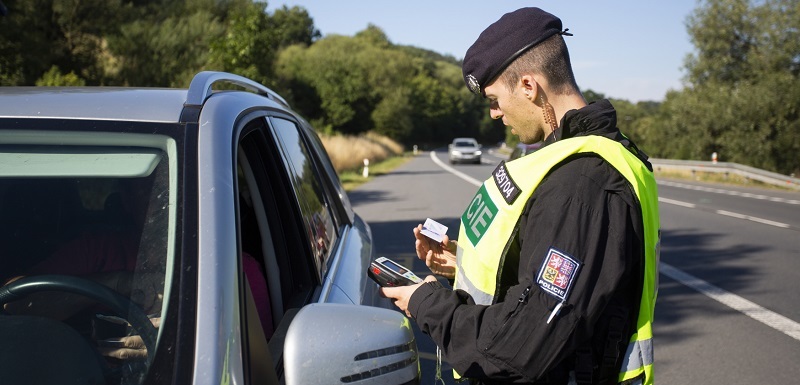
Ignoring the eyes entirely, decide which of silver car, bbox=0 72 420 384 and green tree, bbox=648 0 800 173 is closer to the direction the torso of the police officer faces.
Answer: the silver car

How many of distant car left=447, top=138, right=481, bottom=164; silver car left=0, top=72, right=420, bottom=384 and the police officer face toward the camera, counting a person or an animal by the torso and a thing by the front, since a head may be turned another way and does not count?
2

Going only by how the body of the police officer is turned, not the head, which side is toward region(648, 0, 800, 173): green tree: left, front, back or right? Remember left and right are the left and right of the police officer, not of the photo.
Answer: right

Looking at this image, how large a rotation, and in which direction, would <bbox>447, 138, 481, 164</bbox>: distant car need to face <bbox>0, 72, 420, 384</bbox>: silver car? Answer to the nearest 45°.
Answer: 0° — it already faces it

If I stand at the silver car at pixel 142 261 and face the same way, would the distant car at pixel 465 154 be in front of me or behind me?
behind

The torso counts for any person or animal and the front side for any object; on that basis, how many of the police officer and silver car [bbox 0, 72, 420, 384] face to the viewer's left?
1

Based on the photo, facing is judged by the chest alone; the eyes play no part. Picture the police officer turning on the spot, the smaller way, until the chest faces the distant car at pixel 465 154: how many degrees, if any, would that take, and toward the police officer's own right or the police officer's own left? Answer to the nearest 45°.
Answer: approximately 90° to the police officer's own right

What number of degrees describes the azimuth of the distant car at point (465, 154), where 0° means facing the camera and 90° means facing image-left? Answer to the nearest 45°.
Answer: approximately 0°

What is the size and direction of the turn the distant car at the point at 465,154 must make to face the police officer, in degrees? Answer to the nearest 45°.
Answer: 0° — it already faces them

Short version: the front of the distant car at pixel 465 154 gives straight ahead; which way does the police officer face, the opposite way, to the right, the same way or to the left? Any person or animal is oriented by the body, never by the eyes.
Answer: to the right

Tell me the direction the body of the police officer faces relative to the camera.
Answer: to the viewer's left
